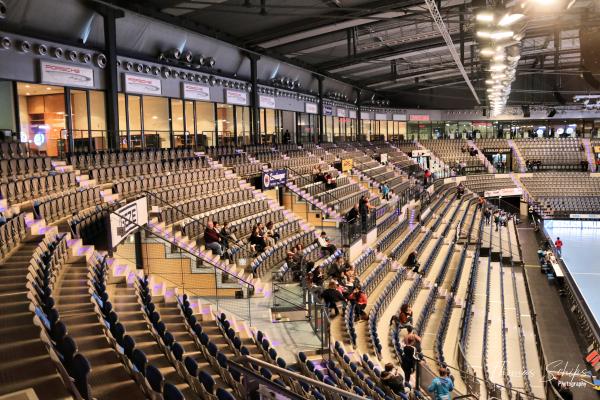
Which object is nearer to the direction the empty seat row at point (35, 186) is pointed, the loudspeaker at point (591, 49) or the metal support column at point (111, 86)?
the loudspeaker

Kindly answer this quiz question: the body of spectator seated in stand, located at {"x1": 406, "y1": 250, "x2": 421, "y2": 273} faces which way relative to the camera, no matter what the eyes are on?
to the viewer's right

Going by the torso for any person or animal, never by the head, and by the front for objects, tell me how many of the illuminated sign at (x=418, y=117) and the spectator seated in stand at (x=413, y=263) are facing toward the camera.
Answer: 1

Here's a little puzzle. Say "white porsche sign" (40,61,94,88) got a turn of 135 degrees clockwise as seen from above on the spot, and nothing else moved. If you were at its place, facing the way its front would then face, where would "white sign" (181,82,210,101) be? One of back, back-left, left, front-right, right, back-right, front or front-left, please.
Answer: back-right

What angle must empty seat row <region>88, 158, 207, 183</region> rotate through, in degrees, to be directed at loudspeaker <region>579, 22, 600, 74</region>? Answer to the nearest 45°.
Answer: approximately 45° to its left

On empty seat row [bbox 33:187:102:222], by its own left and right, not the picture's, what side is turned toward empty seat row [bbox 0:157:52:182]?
back

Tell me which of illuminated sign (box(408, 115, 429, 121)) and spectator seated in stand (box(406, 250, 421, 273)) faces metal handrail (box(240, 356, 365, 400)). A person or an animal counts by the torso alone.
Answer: the illuminated sign

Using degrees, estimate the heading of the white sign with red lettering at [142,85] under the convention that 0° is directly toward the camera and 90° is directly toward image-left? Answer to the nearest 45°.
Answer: approximately 315°

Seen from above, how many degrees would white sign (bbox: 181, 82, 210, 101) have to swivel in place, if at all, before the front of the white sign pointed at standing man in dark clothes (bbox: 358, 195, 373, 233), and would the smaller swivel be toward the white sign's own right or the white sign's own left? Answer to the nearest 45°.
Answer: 0° — it already faces them

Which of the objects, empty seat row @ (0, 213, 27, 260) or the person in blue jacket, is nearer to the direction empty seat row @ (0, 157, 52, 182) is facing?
the person in blue jacket

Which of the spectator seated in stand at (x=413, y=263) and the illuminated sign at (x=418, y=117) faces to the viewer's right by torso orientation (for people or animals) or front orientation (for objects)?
the spectator seated in stand
